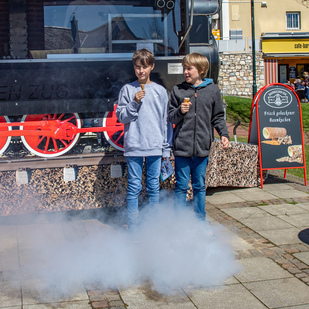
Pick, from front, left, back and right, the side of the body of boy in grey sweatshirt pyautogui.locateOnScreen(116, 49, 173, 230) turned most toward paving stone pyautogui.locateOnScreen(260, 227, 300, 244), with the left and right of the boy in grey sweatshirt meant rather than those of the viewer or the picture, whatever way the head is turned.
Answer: left

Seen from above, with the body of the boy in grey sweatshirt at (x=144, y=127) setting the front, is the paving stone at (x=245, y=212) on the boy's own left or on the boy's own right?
on the boy's own left

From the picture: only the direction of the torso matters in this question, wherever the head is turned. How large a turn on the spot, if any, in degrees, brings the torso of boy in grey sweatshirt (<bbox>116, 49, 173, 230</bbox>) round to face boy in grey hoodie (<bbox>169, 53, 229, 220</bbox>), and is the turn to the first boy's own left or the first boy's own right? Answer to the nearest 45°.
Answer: approximately 90° to the first boy's own left

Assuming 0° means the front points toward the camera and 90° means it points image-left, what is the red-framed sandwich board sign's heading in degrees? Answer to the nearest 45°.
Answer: approximately 0°

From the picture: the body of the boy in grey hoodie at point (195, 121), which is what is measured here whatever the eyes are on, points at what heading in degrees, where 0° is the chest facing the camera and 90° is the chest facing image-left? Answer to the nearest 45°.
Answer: approximately 0°

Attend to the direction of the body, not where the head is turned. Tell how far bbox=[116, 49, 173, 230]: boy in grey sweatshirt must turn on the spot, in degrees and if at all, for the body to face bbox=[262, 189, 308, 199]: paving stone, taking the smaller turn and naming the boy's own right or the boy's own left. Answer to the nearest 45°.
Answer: approximately 135° to the boy's own left
